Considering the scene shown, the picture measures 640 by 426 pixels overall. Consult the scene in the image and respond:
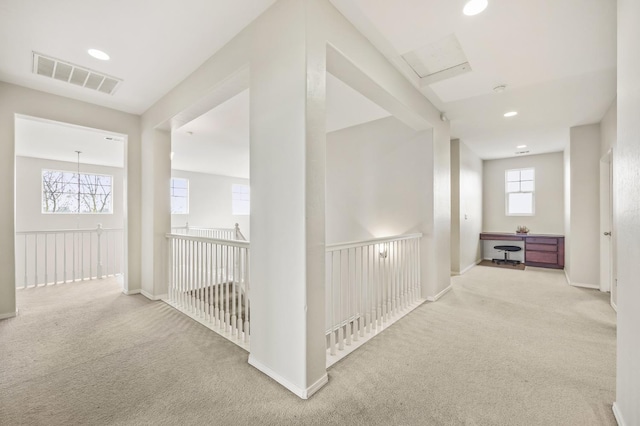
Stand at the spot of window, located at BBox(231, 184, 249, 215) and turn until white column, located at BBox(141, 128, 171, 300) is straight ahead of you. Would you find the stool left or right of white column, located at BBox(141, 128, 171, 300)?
left

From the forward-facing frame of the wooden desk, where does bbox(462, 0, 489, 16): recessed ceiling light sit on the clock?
The recessed ceiling light is roughly at 12 o'clock from the wooden desk.

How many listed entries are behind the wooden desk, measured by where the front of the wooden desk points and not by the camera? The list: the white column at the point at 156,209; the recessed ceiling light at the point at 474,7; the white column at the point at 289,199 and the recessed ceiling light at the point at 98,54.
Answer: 0

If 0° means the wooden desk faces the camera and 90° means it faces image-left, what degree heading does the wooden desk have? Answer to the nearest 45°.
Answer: approximately 0°

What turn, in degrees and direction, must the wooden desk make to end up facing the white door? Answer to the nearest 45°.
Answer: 0° — it already faces it

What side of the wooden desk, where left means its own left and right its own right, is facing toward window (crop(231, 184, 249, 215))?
right

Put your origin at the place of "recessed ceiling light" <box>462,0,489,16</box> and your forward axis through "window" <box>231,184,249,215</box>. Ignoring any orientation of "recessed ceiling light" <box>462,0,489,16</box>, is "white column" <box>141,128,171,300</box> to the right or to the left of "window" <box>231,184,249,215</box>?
left

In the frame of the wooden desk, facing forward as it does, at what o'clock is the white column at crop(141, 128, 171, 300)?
The white column is roughly at 1 o'clock from the wooden desk.

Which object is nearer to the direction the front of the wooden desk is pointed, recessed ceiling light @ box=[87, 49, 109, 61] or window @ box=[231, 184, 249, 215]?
the recessed ceiling light

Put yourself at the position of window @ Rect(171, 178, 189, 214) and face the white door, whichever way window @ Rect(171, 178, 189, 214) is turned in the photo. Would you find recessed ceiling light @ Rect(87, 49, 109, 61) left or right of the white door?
right

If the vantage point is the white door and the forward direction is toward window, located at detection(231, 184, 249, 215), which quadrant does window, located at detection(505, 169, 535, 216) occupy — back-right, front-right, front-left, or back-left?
front-right

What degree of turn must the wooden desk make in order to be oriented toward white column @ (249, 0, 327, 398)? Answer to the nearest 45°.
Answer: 0° — it already faces it

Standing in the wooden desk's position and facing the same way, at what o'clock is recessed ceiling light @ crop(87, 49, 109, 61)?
The recessed ceiling light is roughly at 1 o'clock from the wooden desk.

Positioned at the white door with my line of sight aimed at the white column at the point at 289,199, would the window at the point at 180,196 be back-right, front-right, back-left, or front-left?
front-right

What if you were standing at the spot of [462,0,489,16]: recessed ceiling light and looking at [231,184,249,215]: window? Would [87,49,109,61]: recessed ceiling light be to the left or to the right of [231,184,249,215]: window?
left
